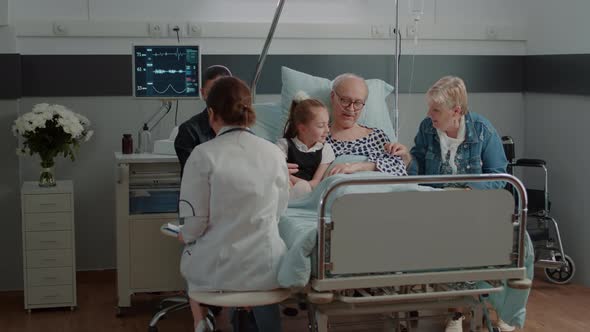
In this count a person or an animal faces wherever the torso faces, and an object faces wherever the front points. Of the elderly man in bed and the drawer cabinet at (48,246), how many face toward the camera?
2

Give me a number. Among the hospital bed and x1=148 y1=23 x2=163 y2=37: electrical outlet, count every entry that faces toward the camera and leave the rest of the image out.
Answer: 2

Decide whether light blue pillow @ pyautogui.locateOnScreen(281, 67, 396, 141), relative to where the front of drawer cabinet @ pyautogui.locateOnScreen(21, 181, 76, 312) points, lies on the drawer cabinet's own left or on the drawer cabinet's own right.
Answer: on the drawer cabinet's own left

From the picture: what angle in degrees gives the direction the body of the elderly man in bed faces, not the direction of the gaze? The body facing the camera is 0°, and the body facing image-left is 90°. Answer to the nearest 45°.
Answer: approximately 0°

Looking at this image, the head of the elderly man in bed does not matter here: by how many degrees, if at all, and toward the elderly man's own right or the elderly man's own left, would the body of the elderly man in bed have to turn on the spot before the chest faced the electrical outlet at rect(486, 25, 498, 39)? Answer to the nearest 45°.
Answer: approximately 135° to the elderly man's own left

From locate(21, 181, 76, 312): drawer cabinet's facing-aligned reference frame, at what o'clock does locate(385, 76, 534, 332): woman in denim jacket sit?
The woman in denim jacket is roughly at 10 o'clock from the drawer cabinet.

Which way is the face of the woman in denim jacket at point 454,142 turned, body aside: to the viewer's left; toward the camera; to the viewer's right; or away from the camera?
to the viewer's left

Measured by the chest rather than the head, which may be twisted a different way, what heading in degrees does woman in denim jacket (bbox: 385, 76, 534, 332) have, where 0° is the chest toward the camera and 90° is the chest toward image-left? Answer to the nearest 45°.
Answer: approximately 45°
